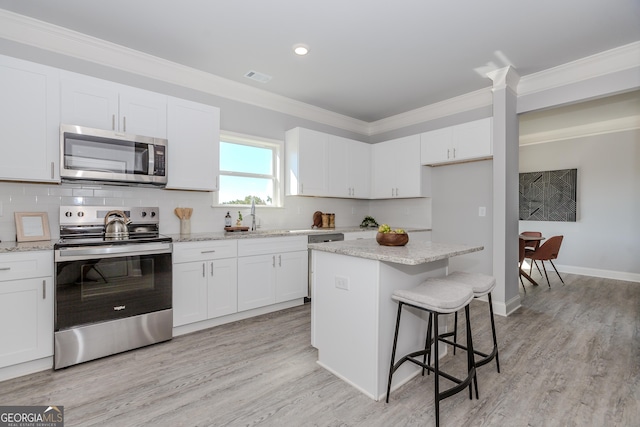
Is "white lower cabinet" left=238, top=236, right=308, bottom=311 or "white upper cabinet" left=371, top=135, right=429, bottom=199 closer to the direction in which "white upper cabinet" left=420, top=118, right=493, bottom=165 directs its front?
the white lower cabinet

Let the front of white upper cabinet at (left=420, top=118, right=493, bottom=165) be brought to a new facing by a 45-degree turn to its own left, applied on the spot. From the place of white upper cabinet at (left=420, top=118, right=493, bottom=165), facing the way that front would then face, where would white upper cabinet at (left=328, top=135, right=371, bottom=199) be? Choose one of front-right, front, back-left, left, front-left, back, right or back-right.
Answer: right

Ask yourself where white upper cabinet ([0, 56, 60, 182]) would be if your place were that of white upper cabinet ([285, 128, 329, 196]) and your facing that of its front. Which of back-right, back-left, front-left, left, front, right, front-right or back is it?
right

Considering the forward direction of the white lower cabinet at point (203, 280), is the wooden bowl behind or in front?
in front

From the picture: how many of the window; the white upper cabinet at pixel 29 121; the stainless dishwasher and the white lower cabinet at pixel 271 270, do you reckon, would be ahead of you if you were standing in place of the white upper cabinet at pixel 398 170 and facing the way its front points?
4

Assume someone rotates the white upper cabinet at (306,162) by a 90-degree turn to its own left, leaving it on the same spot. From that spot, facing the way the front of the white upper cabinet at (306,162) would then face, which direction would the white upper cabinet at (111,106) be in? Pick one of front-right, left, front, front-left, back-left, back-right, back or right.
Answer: back

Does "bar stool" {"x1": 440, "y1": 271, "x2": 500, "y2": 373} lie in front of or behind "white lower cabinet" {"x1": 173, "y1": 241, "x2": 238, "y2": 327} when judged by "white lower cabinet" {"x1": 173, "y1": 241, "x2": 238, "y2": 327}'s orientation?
in front

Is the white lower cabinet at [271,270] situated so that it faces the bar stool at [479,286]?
yes

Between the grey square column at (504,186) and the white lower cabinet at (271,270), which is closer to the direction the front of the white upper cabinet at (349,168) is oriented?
the grey square column

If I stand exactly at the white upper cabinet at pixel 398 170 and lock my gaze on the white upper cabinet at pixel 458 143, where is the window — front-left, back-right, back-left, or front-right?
back-right

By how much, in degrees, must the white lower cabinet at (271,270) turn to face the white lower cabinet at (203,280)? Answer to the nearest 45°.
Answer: approximately 90° to its right

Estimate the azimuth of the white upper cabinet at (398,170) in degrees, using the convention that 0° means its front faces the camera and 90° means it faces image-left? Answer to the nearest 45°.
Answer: approximately 45°

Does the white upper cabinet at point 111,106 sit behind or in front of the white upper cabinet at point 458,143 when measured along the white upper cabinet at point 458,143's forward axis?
in front

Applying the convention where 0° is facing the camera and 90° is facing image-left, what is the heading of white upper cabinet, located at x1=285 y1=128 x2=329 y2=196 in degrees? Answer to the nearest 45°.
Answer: approximately 315°

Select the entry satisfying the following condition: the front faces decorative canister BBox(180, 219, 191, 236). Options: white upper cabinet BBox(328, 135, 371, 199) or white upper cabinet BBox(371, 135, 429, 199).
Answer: white upper cabinet BBox(371, 135, 429, 199)

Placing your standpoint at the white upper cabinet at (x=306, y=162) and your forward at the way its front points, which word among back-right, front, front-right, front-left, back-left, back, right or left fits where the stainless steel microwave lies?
right
